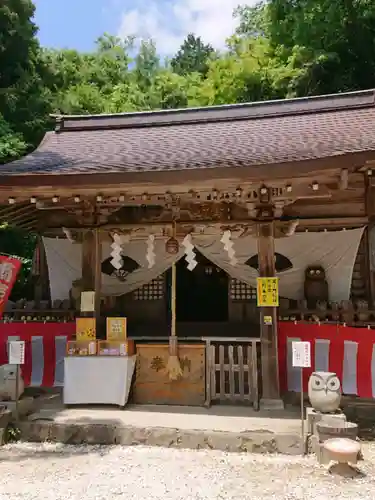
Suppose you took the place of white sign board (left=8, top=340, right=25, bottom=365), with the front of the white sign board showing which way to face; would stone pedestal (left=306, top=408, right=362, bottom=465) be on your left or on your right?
on your left

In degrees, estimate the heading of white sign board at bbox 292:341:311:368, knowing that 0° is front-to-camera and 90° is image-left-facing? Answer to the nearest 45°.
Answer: approximately 0°

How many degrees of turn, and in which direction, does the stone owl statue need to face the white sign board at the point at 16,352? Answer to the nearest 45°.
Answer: approximately 90° to its right

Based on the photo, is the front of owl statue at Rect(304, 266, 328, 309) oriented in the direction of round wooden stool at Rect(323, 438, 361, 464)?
yes

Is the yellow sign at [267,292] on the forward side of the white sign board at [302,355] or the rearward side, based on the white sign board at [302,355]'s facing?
on the rearward side

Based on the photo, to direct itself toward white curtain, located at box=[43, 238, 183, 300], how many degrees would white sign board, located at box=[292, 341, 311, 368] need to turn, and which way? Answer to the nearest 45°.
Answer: approximately 135° to its right

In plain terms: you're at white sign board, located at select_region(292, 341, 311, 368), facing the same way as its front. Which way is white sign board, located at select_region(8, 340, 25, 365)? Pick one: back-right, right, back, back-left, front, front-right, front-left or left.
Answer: right

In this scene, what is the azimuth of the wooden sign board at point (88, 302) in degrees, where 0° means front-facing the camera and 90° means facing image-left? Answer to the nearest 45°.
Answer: approximately 0°
